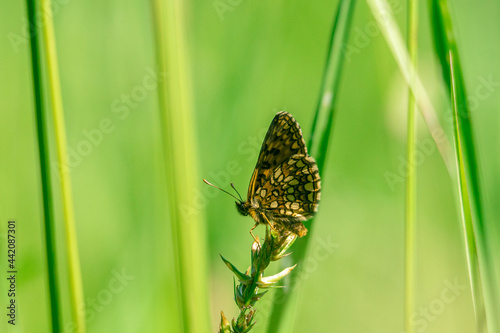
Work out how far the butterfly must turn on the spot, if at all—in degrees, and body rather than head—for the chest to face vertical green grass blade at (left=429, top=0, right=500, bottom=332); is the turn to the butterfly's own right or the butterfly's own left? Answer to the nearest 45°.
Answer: approximately 135° to the butterfly's own left

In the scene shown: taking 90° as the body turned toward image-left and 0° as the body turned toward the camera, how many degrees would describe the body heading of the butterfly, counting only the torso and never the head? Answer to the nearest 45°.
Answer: approximately 90°

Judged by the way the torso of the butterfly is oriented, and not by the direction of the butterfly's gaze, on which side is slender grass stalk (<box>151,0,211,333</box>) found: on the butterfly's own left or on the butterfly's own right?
on the butterfly's own left

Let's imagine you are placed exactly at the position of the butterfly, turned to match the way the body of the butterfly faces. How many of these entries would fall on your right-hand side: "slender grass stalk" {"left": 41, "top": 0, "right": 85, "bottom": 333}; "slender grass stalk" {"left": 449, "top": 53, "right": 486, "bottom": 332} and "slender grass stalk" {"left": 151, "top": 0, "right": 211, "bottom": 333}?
0

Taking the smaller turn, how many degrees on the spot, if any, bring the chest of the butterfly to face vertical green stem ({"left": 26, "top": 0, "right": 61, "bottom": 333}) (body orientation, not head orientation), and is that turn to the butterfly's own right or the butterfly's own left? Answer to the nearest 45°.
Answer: approximately 45° to the butterfly's own left

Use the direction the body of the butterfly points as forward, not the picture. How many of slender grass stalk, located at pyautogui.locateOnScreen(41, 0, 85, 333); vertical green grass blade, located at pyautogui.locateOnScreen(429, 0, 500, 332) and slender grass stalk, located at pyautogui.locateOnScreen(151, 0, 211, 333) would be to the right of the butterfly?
0

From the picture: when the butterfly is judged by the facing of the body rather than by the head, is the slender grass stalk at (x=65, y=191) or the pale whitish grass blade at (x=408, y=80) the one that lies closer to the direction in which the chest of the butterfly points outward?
the slender grass stalk

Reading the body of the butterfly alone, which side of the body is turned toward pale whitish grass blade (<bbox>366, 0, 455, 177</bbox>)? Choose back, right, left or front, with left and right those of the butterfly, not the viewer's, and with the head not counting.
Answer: back

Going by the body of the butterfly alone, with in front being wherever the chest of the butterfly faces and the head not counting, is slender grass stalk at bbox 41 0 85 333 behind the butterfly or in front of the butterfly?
in front

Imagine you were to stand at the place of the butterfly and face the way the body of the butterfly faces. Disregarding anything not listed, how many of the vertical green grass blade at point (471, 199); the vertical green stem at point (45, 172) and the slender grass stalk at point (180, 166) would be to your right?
0

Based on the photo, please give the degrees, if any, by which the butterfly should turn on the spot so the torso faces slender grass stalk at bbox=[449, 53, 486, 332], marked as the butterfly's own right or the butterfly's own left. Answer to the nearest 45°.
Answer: approximately 135° to the butterfly's own left

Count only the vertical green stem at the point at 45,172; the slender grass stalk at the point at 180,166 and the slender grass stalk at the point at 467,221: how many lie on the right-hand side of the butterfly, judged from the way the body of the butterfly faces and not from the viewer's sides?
0
